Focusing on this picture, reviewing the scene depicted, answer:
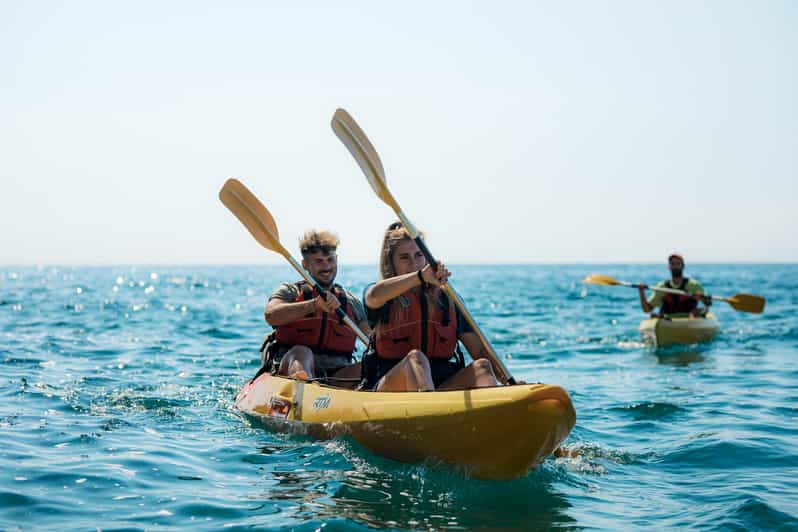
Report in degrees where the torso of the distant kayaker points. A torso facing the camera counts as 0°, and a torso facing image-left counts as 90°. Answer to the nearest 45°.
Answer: approximately 0°

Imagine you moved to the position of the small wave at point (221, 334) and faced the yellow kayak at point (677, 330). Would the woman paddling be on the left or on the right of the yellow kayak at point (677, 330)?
right

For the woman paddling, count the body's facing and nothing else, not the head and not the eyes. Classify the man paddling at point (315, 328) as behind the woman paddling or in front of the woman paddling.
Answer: behind

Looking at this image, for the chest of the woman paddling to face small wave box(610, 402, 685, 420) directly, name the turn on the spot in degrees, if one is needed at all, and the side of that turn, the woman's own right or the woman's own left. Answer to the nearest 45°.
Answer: approximately 90° to the woman's own left

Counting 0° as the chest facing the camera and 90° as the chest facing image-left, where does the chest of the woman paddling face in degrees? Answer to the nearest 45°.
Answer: approximately 315°

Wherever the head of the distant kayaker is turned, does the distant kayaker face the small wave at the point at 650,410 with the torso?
yes

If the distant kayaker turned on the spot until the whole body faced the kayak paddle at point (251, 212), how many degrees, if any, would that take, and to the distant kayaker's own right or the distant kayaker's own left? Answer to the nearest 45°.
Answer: approximately 45° to the distant kayaker's own right

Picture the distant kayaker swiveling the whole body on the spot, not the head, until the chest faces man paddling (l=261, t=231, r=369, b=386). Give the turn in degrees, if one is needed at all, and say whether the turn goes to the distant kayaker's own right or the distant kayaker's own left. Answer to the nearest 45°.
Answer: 0° — they already face them

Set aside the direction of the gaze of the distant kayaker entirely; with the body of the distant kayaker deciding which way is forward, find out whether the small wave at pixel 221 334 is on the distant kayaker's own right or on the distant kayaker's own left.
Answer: on the distant kayaker's own right
